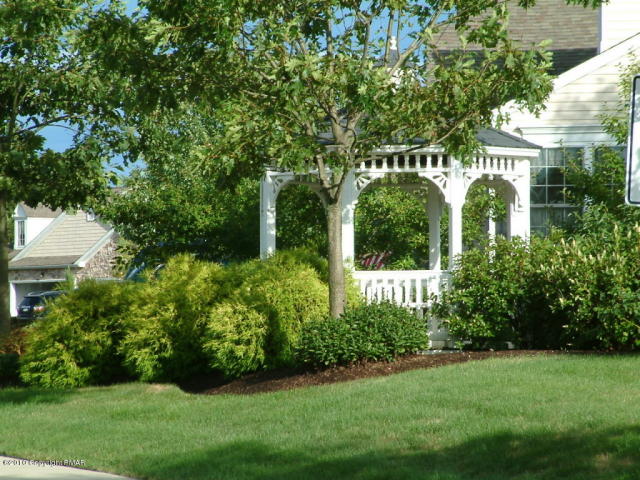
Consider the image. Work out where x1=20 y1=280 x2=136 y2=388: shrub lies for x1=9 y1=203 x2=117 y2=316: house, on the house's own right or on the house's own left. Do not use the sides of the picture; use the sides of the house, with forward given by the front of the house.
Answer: on the house's own left

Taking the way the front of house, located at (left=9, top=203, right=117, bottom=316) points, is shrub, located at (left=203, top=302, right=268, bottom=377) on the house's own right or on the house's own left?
on the house's own left

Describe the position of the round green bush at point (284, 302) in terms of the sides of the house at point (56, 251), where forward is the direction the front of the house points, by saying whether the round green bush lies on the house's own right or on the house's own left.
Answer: on the house's own left

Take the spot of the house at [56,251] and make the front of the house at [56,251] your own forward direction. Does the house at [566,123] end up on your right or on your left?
on your left

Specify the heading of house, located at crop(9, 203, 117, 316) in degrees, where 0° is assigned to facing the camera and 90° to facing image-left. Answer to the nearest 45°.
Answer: approximately 45°

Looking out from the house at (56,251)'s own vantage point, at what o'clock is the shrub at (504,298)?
The shrub is roughly at 10 o'clock from the house.

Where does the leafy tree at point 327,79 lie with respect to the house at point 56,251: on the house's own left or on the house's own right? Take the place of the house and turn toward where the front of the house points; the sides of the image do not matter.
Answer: on the house's own left

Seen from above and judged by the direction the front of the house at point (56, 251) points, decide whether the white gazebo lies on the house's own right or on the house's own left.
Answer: on the house's own left

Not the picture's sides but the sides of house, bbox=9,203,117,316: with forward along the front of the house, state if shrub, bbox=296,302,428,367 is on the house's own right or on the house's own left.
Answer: on the house's own left

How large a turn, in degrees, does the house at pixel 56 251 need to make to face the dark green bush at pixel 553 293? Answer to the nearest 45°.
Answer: approximately 45° to its left
